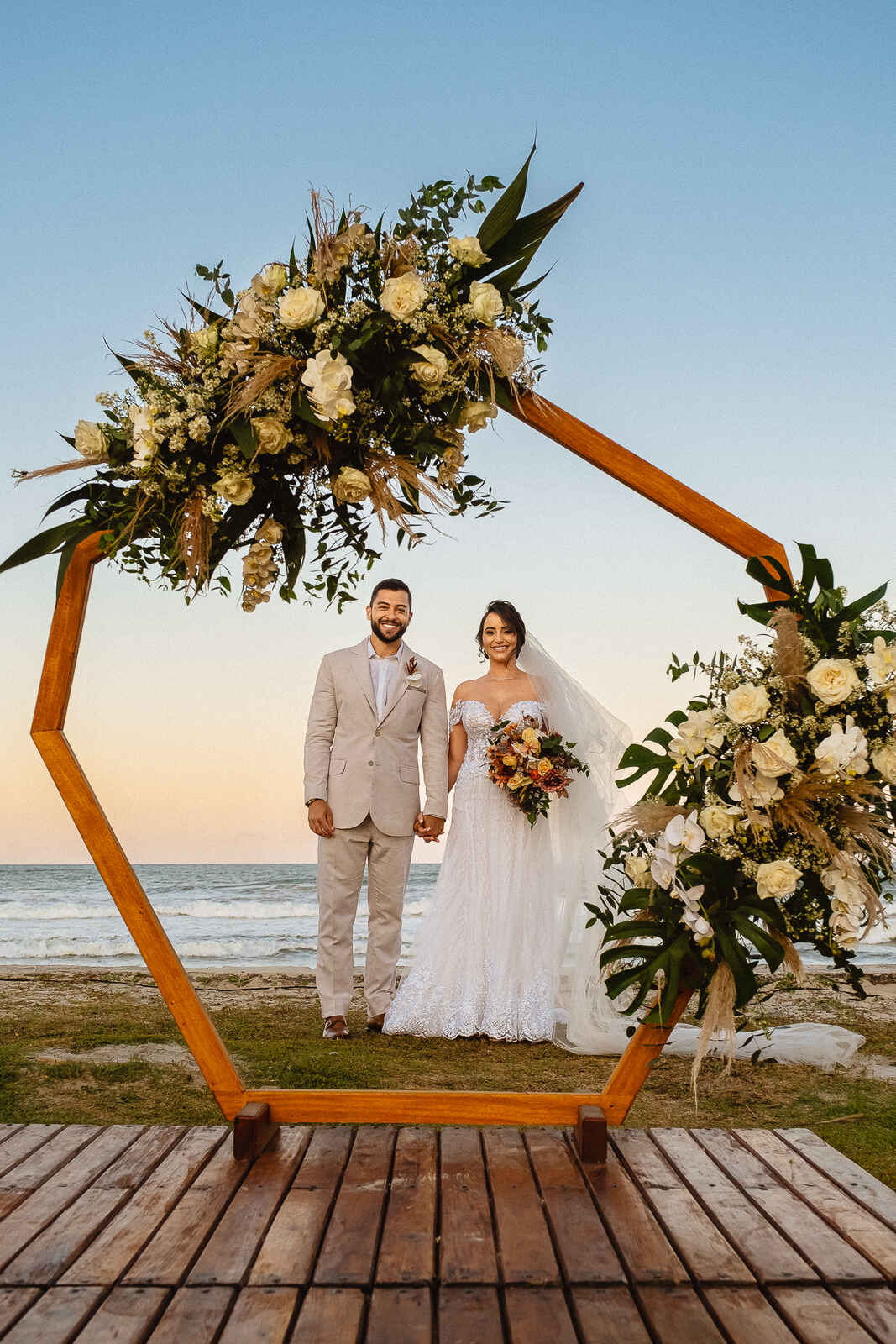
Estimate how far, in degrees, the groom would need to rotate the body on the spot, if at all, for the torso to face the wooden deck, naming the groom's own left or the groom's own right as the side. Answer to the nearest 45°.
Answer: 0° — they already face it

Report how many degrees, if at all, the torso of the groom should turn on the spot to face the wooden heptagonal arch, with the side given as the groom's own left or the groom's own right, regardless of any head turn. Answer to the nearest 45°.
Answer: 0° — they already face it

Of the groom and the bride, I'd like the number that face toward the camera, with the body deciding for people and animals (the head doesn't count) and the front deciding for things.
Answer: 2

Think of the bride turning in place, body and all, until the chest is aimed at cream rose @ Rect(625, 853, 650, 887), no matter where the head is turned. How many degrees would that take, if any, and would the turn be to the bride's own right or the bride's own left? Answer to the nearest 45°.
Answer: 0° — they already face it

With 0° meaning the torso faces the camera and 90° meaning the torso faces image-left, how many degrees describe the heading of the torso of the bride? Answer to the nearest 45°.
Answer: approximately 0°
